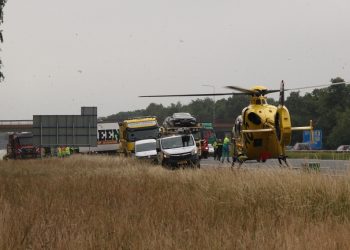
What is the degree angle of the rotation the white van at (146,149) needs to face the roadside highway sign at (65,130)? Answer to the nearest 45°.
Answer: approximately 135° to its right

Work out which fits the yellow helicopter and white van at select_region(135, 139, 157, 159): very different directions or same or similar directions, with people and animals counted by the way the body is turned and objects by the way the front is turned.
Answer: very different directions

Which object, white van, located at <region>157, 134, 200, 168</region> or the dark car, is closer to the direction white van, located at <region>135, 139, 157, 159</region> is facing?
the white van

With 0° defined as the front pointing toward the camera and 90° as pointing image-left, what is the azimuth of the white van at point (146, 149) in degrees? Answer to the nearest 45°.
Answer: approximately 0°

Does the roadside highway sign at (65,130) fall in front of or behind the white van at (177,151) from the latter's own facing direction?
behind

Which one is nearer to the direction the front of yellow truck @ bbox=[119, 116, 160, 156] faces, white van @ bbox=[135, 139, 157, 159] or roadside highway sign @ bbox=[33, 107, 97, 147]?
the white van
